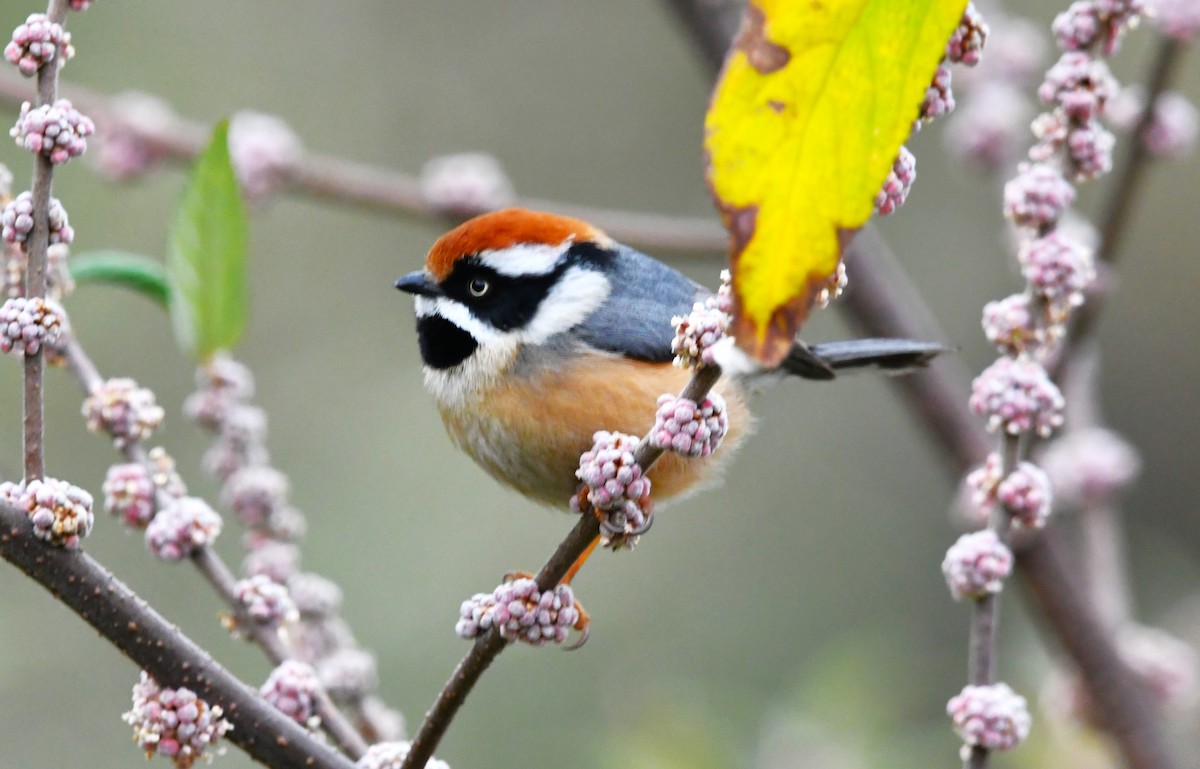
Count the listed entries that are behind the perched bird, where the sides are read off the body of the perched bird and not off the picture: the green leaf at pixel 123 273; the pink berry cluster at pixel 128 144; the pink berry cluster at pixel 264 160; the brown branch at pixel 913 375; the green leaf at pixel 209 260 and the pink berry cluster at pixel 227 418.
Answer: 1

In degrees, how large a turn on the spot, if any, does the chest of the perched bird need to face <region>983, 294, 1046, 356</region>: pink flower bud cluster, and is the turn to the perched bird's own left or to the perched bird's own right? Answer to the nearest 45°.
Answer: approximately 135° to the perched bird's own left

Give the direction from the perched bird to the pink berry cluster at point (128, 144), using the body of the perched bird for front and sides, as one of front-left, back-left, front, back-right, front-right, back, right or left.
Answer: front

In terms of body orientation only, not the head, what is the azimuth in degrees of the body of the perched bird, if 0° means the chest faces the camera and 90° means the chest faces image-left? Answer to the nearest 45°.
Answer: approximately 90°

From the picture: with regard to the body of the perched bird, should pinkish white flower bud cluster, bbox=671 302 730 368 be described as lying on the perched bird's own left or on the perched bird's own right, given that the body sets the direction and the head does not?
on the perched bird's own left

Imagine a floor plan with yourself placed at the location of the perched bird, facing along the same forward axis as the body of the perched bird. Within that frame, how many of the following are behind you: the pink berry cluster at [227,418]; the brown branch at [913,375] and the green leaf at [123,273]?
1
